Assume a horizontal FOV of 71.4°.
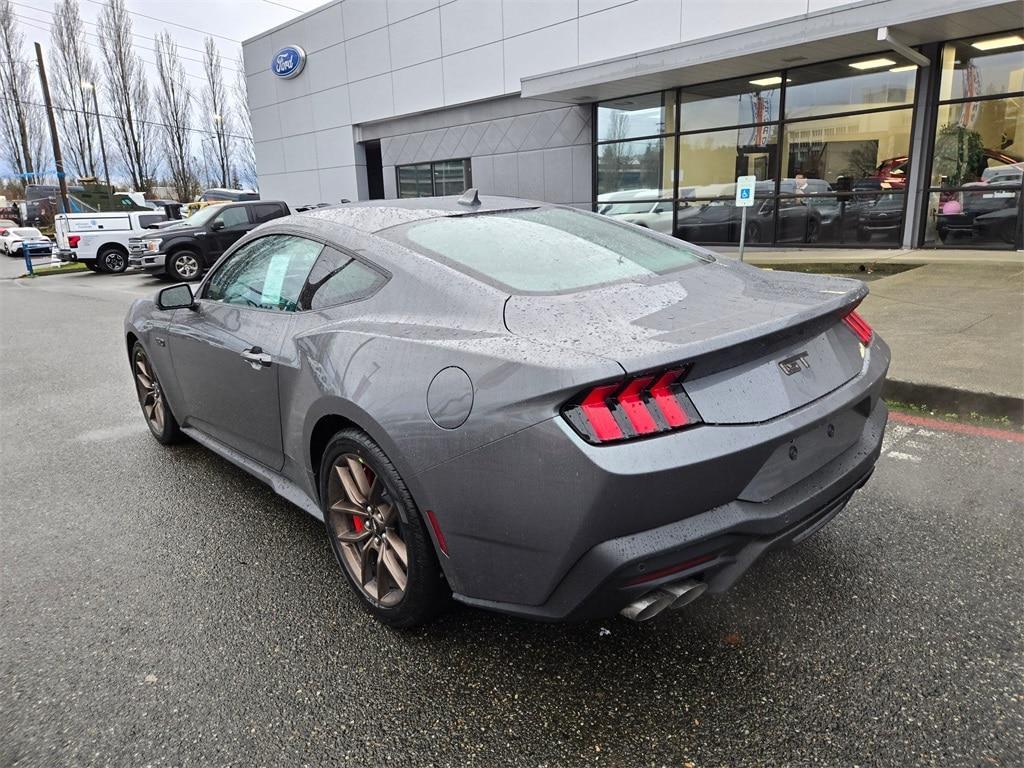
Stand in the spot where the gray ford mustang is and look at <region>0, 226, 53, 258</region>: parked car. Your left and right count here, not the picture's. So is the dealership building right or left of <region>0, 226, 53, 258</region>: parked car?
right

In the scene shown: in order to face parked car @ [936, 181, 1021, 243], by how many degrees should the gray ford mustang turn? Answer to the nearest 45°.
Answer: approximately 90° to its right

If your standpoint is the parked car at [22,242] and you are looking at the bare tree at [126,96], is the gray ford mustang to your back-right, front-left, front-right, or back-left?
back-right

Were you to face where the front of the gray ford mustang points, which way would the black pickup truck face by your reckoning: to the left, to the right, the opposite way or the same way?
to the left

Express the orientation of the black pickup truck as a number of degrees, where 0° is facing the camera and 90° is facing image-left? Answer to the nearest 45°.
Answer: approximately 45°

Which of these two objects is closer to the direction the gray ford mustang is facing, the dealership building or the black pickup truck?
the black pickup truck

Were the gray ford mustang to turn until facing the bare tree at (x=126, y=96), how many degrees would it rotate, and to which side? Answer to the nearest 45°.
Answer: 0° — it already faces it

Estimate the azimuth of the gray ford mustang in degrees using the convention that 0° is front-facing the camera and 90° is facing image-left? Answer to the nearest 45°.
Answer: approximately 135°
